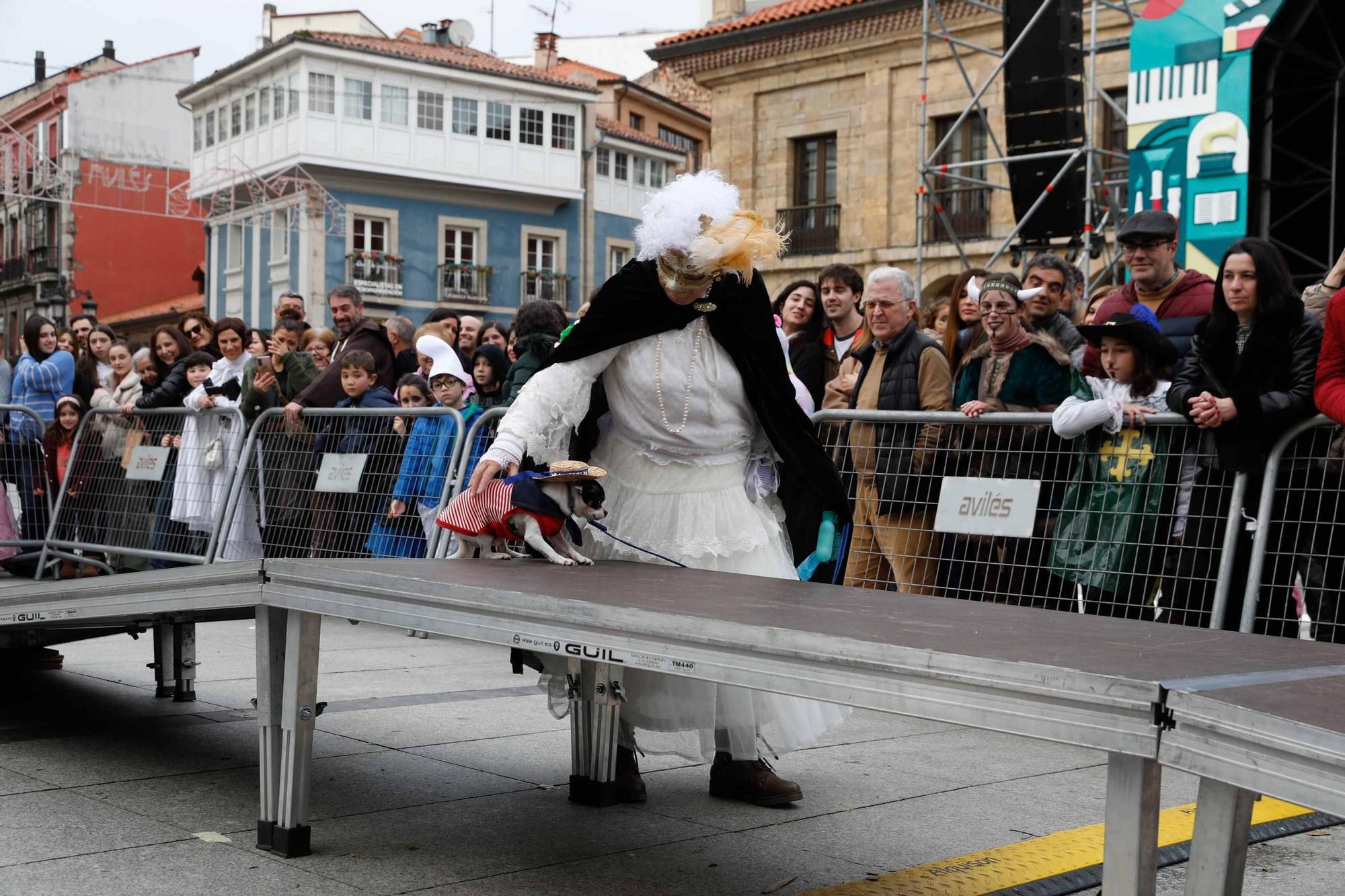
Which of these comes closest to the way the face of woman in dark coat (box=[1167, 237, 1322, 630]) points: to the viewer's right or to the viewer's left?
to the viewer's left

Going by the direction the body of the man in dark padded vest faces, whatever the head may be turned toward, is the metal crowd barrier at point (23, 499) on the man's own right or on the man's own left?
on the man's own right

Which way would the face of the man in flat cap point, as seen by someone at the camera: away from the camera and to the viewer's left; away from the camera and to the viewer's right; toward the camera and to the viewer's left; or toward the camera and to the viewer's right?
toward the camera and to the viewer's left

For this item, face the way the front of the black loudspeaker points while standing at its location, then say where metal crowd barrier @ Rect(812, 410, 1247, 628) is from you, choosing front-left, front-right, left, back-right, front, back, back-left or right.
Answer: front-left

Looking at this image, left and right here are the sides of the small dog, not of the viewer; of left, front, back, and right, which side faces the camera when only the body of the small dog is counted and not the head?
right

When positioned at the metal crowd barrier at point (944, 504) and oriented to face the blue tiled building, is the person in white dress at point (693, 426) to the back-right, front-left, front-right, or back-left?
back-left

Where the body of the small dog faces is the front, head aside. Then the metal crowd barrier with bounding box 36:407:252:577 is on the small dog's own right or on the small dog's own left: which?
on the small dog's own left

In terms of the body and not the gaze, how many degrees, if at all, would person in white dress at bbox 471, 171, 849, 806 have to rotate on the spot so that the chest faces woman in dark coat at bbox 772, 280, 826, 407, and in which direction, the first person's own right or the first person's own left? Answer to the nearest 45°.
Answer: approximately 180°

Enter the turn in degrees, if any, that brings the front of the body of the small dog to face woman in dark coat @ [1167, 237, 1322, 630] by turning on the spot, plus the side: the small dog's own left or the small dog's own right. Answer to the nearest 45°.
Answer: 0° — it already faces them

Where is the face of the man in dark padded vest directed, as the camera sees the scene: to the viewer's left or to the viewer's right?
to the viewer's left

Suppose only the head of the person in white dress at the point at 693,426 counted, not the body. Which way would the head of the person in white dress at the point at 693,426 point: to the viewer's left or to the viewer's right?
to the viewer's left
